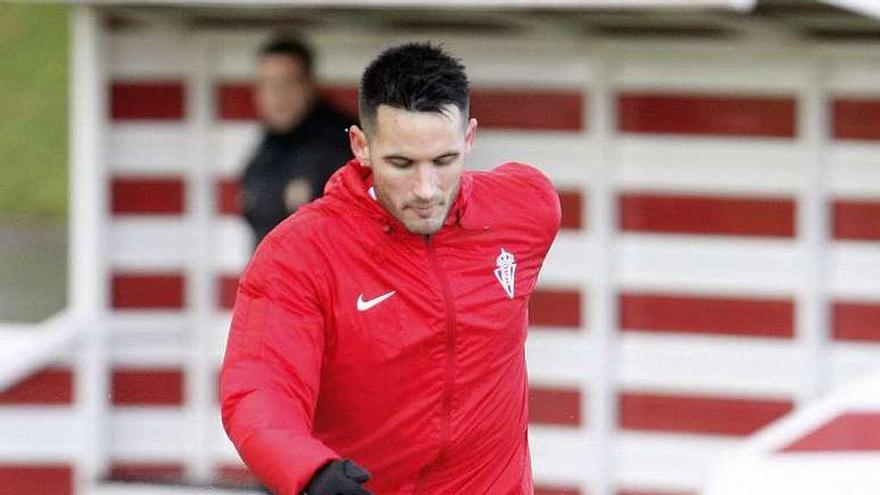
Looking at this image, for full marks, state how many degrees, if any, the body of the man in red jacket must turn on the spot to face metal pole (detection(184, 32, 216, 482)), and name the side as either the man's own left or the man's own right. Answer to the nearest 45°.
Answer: approximately 180°

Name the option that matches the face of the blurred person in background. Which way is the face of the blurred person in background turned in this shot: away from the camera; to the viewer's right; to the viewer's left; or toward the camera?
toward the camera

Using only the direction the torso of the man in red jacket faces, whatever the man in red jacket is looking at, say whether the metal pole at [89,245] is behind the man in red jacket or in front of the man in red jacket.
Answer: behind

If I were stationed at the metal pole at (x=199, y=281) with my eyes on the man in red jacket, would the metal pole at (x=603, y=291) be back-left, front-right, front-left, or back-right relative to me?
front-left

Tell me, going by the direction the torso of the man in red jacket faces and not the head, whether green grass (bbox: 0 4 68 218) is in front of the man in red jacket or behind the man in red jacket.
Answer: behind

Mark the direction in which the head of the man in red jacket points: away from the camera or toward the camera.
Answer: toward the camera

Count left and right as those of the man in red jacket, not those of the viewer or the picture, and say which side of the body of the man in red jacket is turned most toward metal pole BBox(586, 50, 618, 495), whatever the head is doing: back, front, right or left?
back

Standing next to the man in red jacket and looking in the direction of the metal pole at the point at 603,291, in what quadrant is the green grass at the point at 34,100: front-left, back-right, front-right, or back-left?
front-left

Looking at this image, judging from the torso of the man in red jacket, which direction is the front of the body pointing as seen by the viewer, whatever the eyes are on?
toward the camera

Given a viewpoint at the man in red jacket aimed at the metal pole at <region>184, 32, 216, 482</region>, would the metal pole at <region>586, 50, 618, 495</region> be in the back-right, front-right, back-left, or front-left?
front-right
